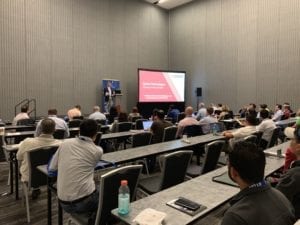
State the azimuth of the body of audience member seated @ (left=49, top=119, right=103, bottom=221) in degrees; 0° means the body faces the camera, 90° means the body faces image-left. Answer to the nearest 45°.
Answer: approximately 225°

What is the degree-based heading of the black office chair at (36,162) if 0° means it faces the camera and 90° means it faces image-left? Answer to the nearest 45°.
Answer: approximately 135°

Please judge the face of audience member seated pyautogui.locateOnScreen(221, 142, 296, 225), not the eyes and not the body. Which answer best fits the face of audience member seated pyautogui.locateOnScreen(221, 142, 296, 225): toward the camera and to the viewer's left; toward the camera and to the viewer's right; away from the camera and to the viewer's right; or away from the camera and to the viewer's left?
away from the camera and to the viewer's left

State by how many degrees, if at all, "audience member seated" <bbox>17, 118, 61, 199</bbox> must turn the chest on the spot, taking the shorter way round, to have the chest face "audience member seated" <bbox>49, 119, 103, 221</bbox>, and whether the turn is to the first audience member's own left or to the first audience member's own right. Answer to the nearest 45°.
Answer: approximately 180°

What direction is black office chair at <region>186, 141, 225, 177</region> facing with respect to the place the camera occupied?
facing away from the viewer and to the left of the viewer

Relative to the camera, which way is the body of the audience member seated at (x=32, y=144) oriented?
away from the camera

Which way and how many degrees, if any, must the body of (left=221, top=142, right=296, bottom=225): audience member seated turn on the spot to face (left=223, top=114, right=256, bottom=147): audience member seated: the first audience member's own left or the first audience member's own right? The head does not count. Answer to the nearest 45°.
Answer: approximately 45° to the first audience member's own right

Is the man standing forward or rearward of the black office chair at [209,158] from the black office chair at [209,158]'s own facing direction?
forward

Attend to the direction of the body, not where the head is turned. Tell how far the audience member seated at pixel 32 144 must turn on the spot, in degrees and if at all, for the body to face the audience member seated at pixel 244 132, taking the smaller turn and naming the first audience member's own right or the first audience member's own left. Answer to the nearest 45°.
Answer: approximately 90° to the first audience member's own right

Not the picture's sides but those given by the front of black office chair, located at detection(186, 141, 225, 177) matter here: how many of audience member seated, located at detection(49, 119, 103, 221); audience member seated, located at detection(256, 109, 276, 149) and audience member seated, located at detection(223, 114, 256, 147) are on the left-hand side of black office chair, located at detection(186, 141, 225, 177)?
1

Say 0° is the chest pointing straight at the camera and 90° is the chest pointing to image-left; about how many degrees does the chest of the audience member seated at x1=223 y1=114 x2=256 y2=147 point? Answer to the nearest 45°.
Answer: approximately 135°
